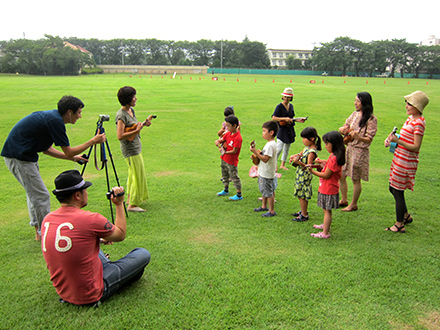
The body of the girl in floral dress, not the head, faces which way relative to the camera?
to the viewer's left

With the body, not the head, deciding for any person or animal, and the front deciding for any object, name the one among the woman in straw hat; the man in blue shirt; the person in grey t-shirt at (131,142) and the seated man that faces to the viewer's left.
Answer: the woman in straw hat

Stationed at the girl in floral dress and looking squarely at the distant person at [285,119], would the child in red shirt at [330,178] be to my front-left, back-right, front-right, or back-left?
back-right

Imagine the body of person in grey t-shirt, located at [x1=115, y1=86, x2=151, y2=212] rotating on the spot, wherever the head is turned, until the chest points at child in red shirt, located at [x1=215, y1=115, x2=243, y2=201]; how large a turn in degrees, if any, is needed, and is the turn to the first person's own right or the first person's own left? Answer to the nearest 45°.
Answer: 0° — they already face them

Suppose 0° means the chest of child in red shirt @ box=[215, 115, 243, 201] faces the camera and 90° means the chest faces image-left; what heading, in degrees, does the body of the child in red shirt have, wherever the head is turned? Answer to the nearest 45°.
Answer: approximately 45°

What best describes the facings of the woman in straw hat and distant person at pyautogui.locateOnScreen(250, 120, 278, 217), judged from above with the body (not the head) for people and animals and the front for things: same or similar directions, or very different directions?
same or similar directions

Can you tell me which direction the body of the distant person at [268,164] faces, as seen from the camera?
to the viewer's left

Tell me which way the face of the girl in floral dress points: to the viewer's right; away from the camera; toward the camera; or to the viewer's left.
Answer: to the viewer's left

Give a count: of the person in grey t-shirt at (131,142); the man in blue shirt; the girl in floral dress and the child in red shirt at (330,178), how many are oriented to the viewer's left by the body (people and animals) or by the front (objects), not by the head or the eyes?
2

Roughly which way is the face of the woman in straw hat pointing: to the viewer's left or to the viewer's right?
to the viewer's left

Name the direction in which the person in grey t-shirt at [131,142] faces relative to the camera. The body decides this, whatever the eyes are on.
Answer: to the viewer's right

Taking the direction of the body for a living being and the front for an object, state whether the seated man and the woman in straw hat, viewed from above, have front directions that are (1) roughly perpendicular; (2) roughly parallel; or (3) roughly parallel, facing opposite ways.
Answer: roughly perpendicular

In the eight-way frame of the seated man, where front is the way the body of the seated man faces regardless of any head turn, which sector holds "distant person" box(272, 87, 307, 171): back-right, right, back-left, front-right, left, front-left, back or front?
front

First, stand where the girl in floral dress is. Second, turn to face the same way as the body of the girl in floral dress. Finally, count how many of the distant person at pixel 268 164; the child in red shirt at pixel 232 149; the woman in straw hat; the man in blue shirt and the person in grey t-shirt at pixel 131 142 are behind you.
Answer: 1

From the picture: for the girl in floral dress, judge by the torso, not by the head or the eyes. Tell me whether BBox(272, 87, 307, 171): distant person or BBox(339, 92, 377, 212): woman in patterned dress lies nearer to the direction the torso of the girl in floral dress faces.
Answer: the distant person

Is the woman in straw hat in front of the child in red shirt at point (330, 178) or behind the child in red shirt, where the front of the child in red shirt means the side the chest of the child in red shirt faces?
behind

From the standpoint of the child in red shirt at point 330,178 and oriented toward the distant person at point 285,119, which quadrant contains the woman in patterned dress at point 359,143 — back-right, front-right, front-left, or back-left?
front-right

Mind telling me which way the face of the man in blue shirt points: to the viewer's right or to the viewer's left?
to the viewer's right

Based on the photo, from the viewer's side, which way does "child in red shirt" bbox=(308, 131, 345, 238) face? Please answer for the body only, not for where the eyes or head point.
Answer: to the viewer's left

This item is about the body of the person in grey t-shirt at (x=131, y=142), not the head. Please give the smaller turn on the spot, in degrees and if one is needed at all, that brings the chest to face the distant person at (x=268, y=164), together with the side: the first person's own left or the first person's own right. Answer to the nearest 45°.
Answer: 0° — they already face them

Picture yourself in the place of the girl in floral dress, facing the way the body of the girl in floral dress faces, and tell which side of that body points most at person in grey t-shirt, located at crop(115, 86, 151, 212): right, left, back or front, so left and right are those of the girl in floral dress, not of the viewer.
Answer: front

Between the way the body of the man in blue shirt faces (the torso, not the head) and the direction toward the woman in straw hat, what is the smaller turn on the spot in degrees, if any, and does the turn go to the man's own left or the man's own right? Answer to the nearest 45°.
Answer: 0° — they already face them

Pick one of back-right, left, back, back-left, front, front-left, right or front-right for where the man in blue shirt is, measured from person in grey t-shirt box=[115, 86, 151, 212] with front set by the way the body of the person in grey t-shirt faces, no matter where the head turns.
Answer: back-right
